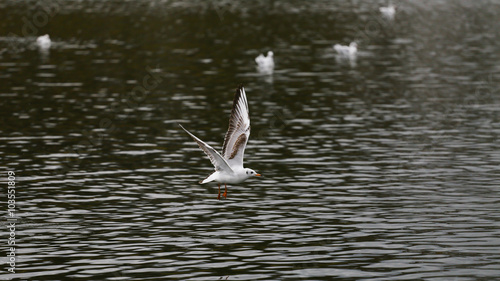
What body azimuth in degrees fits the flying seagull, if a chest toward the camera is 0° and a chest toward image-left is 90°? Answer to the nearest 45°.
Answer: approximately 270°
